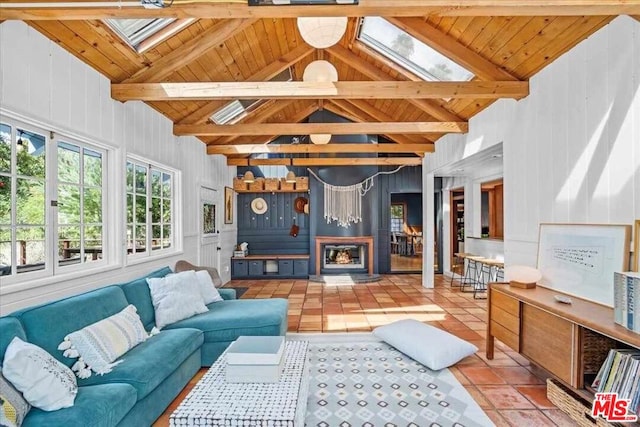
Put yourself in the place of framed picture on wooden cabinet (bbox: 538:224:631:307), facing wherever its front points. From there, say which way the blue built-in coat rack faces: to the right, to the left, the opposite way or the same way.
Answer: to the left

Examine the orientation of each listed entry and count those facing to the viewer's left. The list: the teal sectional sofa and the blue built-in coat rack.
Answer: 0

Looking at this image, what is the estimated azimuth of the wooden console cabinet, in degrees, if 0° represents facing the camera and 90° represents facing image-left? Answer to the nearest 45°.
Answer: approximately 45°

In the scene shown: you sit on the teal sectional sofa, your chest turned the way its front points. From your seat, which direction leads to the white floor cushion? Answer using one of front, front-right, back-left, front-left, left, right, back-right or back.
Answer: front-left

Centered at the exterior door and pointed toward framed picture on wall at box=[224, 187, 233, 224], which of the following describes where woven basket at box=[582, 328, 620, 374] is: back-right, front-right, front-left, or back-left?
back-right

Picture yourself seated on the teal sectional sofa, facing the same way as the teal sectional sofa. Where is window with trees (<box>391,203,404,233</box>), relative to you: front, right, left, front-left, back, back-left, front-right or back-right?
left

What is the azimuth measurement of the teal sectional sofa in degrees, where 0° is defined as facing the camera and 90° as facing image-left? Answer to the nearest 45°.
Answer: approximately 315°

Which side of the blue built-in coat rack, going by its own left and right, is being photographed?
front

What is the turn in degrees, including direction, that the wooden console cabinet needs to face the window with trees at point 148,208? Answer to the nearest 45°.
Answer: approximately 45° to its right

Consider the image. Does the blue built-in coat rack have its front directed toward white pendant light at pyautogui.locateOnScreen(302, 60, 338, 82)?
yes

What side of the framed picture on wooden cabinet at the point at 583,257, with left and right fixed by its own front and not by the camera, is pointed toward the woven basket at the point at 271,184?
right

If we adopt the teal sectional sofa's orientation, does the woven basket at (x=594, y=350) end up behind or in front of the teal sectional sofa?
in front

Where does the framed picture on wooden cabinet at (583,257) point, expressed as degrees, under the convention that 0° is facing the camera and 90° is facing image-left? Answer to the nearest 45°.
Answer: approximately 45°

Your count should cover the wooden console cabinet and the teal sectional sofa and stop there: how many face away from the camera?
0

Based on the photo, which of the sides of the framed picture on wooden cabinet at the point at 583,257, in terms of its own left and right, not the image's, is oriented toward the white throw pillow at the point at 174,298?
front

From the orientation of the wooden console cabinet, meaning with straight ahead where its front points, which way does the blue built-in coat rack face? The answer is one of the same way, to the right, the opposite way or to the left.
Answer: to the left

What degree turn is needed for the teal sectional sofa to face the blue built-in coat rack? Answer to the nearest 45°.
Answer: approximately 90° to its left

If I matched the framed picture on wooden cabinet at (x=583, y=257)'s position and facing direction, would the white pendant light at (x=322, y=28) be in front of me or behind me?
in front
